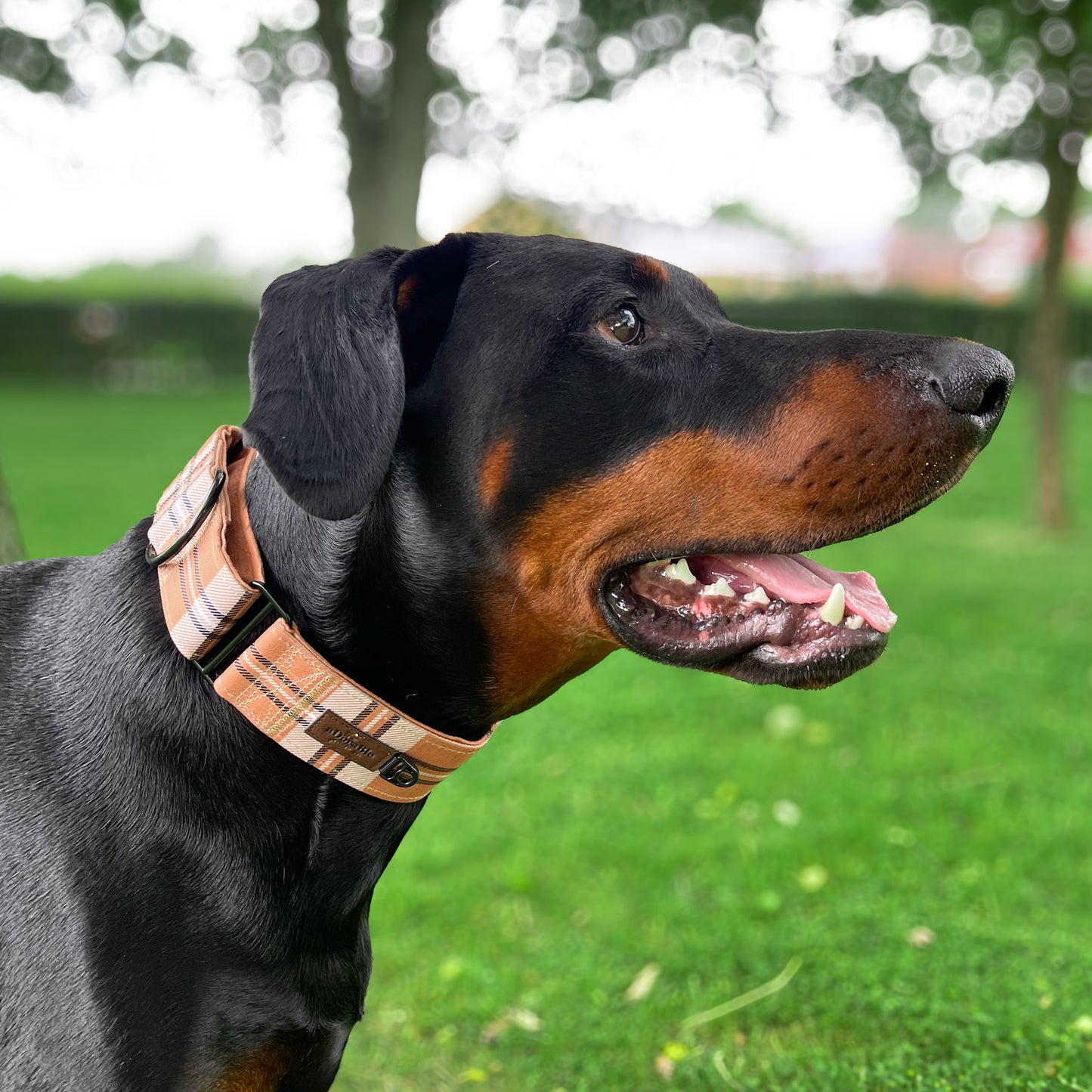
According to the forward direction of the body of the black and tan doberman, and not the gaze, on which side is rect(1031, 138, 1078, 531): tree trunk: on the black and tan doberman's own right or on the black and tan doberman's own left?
on the black and tan doberman's own left

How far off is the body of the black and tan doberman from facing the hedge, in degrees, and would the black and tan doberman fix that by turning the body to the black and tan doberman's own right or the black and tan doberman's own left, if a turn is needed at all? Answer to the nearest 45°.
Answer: approximately 90° to the black and tan doberman's own left

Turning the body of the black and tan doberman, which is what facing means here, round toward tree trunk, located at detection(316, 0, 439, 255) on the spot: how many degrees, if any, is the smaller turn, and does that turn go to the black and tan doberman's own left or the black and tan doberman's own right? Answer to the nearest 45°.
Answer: approximately 90° to the black and tan doberman's own left

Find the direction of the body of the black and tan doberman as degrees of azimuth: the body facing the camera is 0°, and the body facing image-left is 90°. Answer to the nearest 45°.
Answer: approximately 270°

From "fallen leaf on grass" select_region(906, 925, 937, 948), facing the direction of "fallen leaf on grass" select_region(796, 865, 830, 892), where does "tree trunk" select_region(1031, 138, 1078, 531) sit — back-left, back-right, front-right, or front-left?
front-right

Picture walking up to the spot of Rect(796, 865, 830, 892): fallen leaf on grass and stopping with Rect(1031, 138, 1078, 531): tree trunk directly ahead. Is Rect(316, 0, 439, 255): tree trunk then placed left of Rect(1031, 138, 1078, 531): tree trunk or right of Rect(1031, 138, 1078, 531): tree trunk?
left

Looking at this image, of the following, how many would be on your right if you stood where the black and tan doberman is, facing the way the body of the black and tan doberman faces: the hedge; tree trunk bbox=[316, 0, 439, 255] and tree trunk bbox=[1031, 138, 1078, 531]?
0
